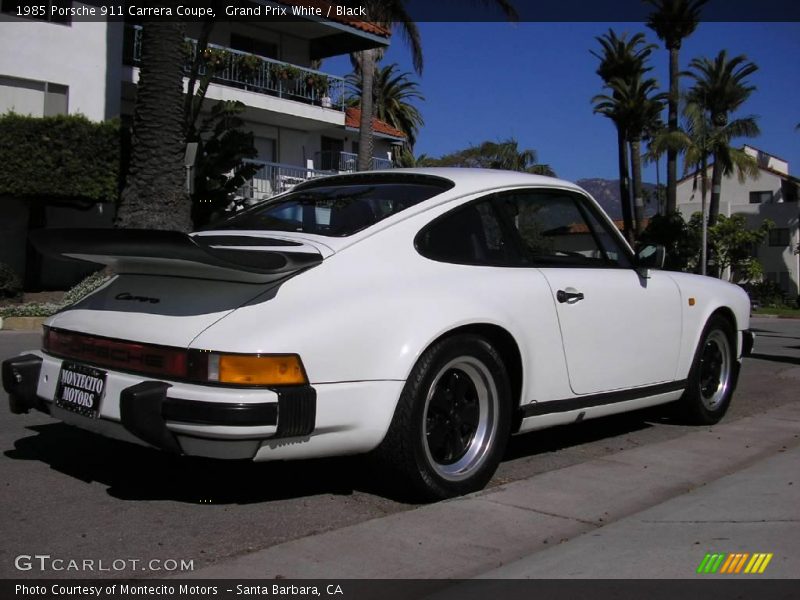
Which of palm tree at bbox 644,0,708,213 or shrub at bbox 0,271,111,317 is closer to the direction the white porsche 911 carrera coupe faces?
the palm tree

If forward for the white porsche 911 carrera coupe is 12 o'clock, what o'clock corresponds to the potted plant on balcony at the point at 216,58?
The potted plant on balcony is roughly at 10 o'clock from the white porsche 911 carrera coupe.

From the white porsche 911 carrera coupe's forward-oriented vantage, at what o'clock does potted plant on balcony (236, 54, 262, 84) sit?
The potted plant on balcony is roughly at 10 o'clock from the white porsche 911 carrera coupe.

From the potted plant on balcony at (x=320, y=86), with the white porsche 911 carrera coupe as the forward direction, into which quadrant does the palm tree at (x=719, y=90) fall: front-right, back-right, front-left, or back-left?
back-left

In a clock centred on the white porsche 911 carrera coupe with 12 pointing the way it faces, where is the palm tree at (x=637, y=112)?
The palm tree is roughly at 11 o'clock from the white porsche 911 carrera coupe.

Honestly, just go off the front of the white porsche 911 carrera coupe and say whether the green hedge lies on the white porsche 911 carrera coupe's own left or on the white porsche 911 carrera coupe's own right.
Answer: on the white porsche 911 carrera coupe's own left

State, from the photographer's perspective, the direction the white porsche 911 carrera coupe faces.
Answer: facing away from the viewer and to the right of the viewer

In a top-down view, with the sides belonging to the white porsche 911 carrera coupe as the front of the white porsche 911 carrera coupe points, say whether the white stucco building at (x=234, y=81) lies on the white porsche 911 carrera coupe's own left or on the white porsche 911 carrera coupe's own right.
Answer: on the white porsche 911 carrera coupe's own left

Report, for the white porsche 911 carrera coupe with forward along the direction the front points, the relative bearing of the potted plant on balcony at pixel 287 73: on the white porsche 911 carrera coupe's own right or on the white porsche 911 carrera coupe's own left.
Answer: on the white porsche 911 carrera coupe's own left
